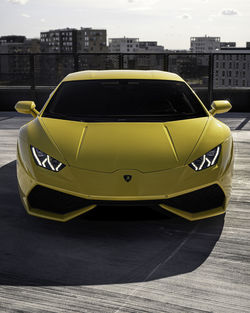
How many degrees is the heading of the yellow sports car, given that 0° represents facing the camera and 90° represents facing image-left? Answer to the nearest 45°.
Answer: approximately 0°
